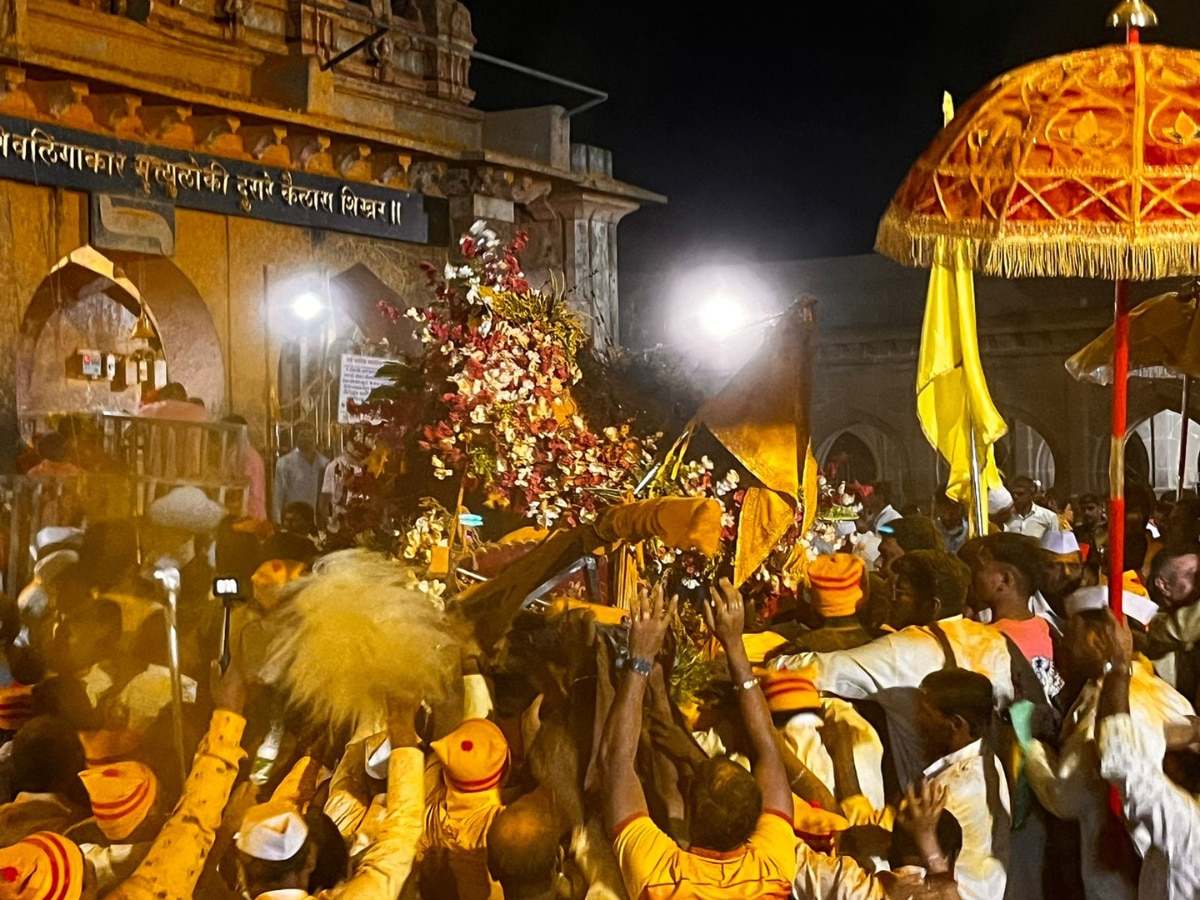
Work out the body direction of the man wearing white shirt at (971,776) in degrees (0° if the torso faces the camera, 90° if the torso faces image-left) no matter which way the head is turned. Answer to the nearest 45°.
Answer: approximately 90°

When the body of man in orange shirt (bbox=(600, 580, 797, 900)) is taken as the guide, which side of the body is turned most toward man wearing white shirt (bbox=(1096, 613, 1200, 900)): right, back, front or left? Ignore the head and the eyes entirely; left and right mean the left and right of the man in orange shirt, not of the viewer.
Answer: right

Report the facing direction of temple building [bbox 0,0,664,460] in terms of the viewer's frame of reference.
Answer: facing the viewer and to the right of the viewer

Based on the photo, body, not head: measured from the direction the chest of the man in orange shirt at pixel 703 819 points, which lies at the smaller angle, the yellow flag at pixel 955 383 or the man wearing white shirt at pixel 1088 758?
the yellow flag

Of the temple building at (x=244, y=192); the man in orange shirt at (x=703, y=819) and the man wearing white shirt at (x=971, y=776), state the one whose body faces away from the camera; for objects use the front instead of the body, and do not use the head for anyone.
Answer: the man in orange shirt

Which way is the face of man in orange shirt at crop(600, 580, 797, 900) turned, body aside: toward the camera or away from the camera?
away from the camera

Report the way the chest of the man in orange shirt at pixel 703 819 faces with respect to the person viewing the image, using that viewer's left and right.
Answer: facing away from the viewer

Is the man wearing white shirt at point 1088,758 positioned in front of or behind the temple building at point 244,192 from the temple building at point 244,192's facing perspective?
in front

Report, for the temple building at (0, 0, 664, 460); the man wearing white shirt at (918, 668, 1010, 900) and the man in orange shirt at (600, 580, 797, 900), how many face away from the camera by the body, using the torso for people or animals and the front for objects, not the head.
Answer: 1

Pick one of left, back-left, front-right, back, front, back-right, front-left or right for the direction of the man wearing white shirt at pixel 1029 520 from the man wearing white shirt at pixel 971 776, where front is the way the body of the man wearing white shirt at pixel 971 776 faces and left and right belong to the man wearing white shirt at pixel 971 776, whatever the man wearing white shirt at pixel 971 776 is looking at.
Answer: right

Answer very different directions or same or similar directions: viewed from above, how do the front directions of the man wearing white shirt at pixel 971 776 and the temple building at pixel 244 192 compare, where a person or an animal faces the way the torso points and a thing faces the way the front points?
very different directions
